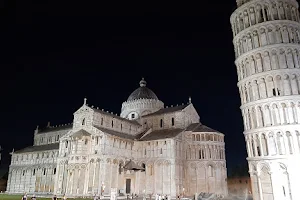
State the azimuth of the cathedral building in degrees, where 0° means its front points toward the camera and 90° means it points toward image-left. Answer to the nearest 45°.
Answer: approximately 135°

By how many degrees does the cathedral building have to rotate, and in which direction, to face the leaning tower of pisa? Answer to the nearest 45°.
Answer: approximately 180°
